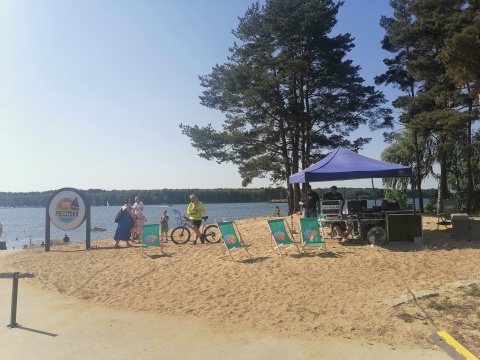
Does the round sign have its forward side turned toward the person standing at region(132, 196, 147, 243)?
no

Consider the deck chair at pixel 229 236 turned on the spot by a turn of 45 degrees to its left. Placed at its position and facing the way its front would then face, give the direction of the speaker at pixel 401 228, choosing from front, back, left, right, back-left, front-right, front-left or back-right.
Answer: front

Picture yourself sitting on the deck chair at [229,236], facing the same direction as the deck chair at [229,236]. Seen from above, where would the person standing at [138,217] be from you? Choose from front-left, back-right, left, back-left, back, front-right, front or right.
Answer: back

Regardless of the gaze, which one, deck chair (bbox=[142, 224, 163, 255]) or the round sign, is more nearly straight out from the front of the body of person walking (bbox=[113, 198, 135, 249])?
the deck chair

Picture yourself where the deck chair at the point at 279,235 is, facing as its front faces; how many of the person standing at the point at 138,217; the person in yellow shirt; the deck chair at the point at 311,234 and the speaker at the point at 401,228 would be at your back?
2

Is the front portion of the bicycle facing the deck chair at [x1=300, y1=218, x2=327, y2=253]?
no

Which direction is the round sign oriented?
toward the camera

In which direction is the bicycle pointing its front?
to the viewer's left

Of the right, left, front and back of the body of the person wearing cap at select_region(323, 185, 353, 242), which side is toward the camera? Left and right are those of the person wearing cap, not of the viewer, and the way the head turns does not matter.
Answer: front

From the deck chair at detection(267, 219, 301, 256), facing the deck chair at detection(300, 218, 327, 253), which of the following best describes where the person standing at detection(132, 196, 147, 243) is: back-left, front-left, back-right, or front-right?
back-left
